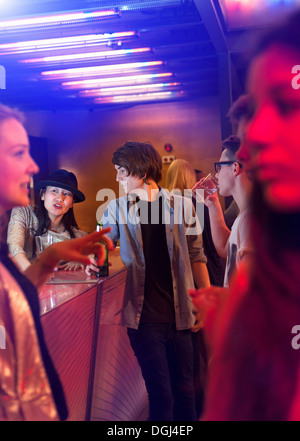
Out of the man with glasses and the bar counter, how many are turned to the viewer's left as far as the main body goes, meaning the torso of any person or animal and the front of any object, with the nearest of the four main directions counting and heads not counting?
1

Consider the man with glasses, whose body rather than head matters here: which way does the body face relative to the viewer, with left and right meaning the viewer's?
facing to the left of the viewer

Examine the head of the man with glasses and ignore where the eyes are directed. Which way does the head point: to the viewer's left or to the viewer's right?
to the viewer's left

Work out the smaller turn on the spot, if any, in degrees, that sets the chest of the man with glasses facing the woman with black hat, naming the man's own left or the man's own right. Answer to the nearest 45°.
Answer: approximately 45° to the man's own right

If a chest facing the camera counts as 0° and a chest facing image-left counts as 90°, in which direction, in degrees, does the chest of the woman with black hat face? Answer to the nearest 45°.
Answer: approximately 315°

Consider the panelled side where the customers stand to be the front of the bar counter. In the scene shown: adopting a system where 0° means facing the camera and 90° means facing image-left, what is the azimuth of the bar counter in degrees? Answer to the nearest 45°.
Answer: approximately 315°
